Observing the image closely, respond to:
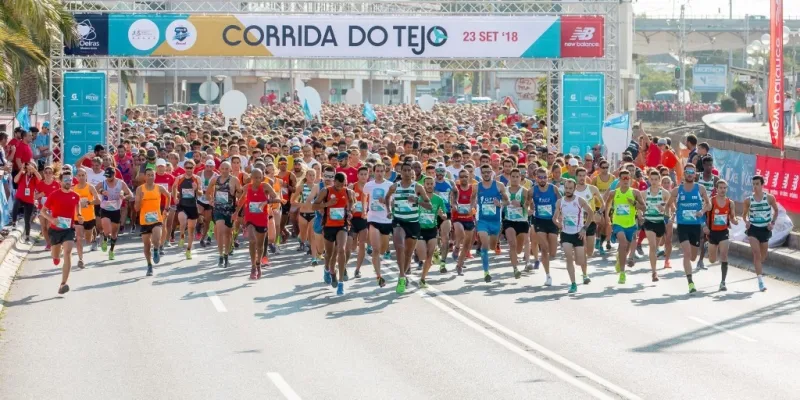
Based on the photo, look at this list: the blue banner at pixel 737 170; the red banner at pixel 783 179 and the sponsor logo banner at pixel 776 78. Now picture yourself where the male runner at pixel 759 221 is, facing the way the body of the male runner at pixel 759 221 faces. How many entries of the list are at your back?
3

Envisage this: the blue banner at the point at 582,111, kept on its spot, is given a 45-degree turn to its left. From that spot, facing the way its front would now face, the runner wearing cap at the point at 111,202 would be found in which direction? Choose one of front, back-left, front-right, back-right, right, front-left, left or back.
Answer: right

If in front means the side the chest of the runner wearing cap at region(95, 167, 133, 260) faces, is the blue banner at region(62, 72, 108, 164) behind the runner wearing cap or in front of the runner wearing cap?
behind

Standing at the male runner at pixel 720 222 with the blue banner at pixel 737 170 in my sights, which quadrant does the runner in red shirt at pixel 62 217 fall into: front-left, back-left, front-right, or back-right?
back-left

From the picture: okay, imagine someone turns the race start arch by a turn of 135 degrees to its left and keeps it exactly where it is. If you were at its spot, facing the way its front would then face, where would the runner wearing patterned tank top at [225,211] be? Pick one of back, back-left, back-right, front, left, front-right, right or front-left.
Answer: back-right

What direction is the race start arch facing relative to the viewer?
toward the camera

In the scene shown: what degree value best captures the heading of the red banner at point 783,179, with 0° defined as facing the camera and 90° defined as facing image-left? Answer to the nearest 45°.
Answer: approximately 45°

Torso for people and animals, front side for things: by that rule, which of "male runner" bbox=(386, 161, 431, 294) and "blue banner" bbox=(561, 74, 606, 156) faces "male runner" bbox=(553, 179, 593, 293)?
the blue banner

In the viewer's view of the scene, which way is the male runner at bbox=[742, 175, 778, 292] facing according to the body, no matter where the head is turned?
toward the camera

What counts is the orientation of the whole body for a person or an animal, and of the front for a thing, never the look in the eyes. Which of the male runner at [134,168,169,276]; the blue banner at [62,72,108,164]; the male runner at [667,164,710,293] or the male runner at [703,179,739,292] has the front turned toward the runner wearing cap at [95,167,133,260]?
the blue banner

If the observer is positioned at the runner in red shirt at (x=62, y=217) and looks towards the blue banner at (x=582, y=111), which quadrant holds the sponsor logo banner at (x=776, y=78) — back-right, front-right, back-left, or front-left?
front-right

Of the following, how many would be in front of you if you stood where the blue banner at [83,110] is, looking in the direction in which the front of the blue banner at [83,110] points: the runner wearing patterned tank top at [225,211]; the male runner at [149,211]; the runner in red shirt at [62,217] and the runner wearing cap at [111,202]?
4

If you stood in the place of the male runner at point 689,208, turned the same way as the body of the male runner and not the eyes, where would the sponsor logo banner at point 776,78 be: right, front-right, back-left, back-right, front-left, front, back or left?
back

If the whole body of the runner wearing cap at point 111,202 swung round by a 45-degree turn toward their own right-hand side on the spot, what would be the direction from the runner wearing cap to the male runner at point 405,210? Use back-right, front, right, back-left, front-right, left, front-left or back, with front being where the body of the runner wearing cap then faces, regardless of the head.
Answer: left

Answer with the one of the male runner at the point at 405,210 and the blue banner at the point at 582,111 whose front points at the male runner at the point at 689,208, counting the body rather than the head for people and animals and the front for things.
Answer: the blue banner

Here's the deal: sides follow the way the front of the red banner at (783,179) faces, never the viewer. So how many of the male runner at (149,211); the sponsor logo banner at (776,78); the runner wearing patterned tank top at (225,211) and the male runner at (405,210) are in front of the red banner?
3

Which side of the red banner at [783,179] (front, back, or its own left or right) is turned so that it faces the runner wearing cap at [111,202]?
front

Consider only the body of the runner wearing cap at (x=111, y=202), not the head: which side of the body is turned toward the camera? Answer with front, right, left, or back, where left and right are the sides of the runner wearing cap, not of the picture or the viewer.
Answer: front

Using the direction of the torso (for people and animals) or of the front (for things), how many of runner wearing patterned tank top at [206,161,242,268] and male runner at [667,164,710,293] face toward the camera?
2

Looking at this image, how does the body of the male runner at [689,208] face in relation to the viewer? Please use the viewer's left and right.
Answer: facing the viewer
